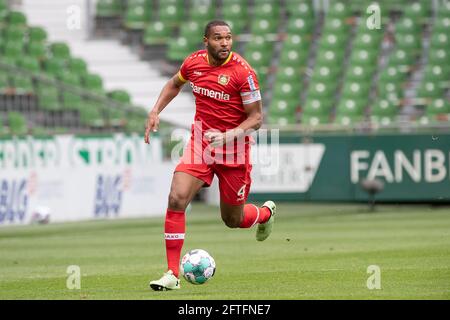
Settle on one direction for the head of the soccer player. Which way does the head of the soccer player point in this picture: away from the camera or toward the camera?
toward the camera

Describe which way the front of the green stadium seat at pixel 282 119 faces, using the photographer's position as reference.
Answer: facing the viewer

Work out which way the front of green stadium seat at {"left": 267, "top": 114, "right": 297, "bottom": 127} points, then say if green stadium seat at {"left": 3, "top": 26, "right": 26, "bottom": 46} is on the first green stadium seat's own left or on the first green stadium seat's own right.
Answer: on the first green stadium seat's own right

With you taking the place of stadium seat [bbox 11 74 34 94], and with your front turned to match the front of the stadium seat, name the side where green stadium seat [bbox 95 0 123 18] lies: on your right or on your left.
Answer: on your left

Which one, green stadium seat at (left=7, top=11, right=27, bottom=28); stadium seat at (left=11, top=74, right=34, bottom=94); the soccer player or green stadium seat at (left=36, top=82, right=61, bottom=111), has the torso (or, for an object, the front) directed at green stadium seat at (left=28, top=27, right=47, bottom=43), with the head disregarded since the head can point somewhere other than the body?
green stadium seat at (left=7, top=11, right=27, bottom=28)

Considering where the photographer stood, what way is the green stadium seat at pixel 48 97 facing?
facing the viewer and to the right of the viewer

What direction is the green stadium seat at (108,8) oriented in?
toward the camera

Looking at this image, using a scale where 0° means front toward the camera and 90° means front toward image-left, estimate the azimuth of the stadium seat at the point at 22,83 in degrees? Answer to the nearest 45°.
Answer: approximately 315°

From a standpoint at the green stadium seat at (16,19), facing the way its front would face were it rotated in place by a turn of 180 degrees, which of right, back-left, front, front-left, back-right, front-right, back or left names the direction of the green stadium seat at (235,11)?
back-right

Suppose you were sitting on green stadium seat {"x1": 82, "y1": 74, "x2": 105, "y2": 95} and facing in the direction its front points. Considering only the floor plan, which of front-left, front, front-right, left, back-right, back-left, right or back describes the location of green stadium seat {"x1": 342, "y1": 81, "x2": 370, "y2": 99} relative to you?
front-left

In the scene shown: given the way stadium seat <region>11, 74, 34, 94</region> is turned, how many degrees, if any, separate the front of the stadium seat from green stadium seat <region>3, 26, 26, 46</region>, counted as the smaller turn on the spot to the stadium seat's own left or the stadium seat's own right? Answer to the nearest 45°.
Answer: approximately 135° to the stadium seat's own left

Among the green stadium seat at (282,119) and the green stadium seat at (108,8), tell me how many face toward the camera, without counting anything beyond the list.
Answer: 2

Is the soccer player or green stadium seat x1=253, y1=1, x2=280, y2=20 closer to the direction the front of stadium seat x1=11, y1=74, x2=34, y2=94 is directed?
the soccer player

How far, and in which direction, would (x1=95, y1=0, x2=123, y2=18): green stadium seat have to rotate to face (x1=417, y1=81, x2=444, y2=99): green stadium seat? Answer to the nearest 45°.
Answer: approximately 45° to its left

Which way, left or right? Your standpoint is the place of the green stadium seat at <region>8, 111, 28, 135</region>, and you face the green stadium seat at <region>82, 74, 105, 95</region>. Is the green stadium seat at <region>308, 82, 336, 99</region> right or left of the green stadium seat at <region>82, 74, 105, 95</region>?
right

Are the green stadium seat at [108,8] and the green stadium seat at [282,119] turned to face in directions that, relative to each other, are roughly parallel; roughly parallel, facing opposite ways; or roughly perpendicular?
roughly parallel

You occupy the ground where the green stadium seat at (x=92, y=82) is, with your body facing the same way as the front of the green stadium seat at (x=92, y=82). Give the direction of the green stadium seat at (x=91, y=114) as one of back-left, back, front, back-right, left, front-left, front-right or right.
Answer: front-right
